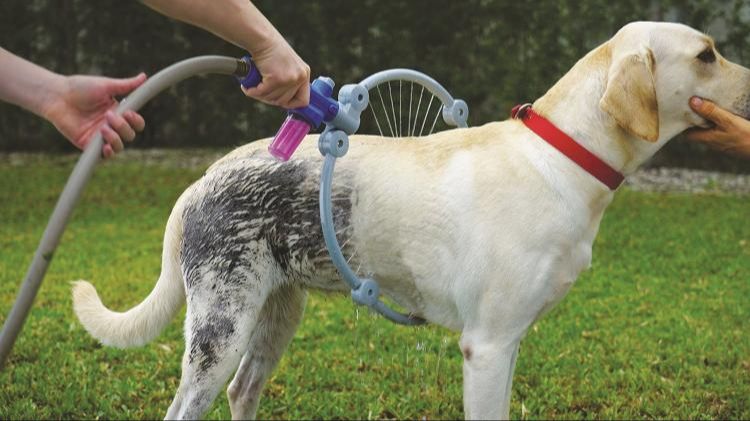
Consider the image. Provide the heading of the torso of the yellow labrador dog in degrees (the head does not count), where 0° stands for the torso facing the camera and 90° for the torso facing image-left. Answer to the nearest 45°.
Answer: approximately 270°
